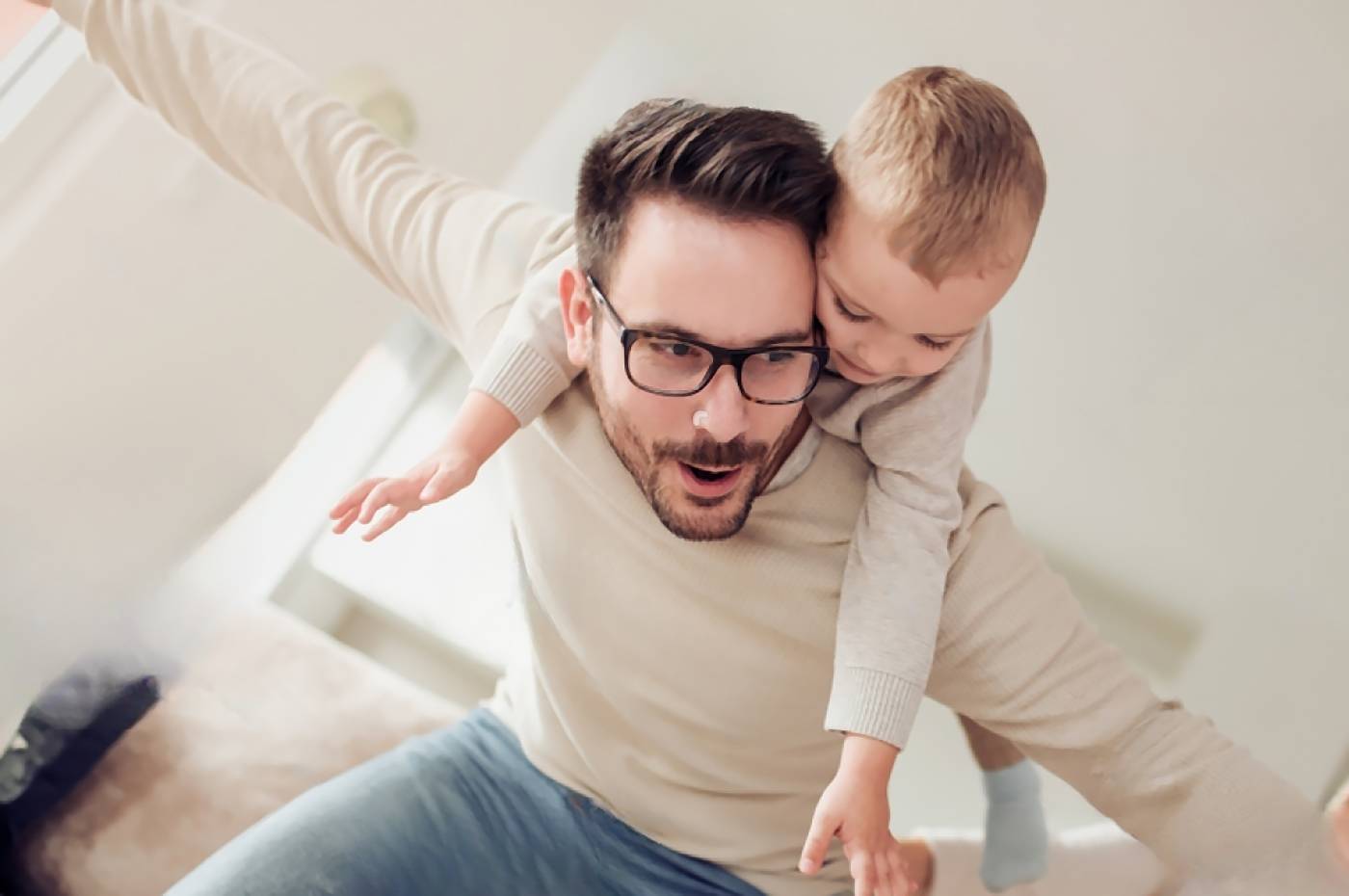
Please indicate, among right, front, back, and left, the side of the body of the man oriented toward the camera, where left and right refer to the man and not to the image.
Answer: front
